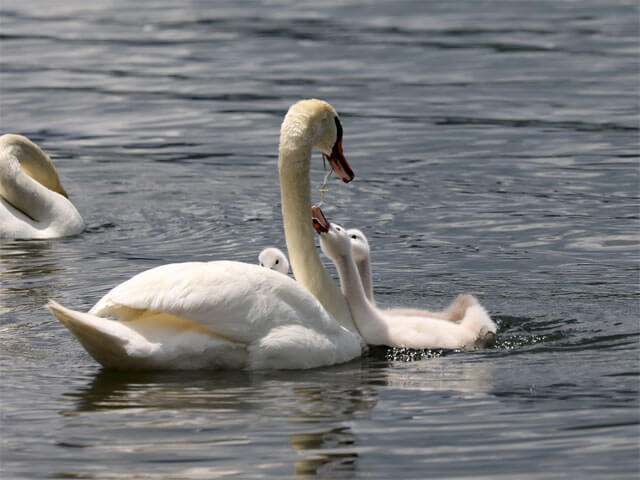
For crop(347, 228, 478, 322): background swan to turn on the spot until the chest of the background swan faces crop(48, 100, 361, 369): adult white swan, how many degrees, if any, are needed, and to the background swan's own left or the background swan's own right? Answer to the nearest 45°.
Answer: approximately 45° to the background swan's own left

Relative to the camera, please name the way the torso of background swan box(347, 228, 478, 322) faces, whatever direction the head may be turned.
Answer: to the viewer's left

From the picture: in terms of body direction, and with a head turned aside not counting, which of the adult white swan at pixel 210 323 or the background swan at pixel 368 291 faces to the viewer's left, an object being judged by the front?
the background swan

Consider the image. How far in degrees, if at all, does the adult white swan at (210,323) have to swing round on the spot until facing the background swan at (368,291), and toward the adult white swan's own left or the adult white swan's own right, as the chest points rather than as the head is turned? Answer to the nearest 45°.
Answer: approximately 45° to the adult white swan's own left

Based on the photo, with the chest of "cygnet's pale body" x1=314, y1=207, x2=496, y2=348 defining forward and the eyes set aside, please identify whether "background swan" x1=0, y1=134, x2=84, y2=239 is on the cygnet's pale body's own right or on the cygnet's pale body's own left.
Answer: on the cygnet's pale body's own right

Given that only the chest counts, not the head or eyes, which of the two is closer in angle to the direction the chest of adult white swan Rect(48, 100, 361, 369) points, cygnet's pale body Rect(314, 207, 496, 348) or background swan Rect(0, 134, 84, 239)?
the cygnet's pale body

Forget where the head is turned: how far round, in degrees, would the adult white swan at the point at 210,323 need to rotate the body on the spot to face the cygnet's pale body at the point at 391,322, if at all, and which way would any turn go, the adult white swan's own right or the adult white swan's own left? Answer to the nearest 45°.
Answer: approximately 45° to the adult white swan's own left

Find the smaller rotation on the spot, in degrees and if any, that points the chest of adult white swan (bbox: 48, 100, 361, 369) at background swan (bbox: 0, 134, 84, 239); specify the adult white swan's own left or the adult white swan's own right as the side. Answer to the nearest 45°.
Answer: approximately 90° to the adult white swan's own left

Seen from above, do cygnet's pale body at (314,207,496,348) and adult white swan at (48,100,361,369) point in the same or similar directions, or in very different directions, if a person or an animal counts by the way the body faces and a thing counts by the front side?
very different directions

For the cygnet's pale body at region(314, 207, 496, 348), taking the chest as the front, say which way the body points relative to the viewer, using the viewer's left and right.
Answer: facing to the left of the viewer

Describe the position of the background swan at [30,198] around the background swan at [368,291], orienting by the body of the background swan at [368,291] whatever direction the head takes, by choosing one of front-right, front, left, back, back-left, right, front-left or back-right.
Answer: front-right

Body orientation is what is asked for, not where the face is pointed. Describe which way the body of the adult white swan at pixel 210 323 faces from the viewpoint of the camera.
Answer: to the viewer's right
